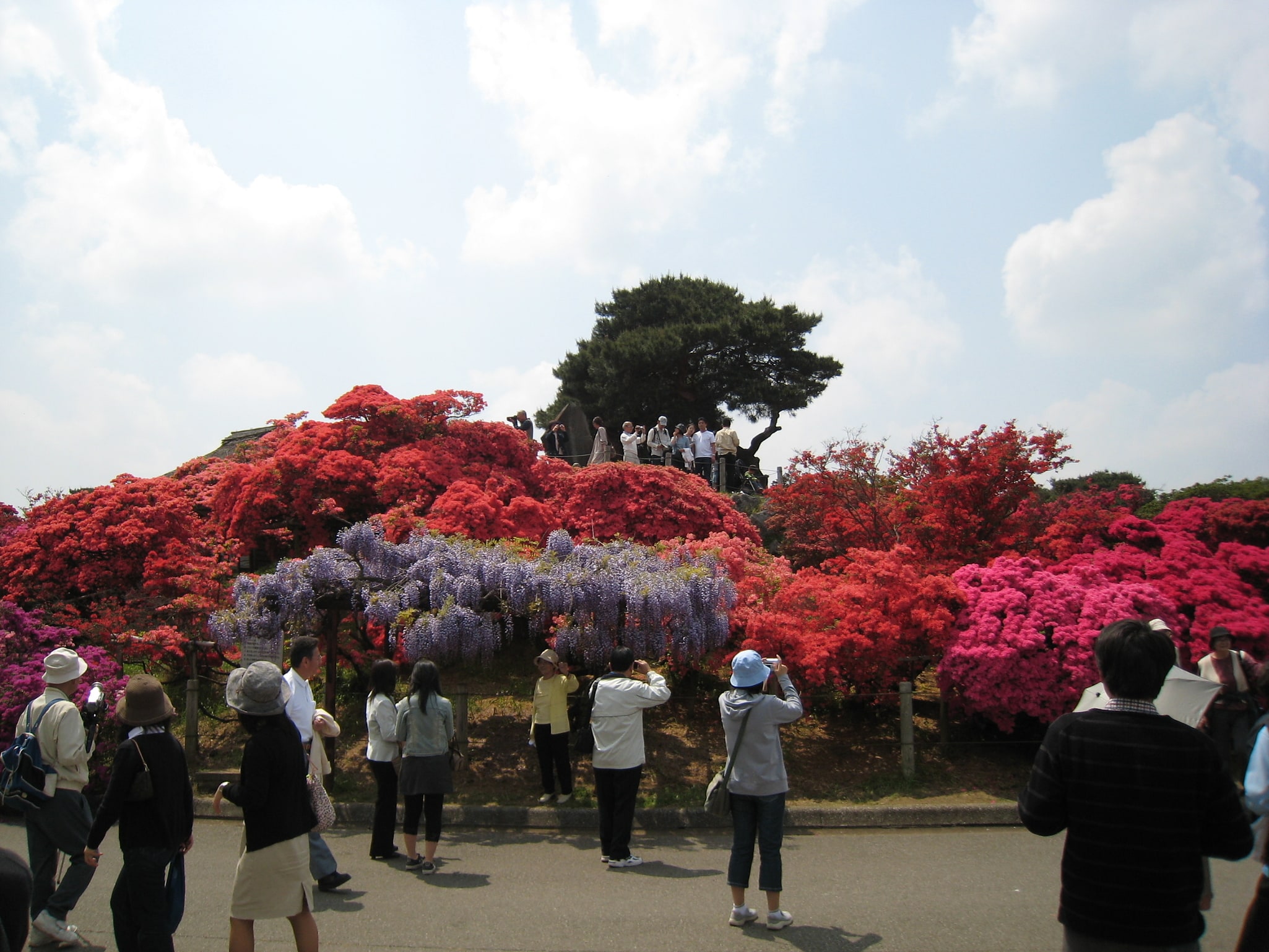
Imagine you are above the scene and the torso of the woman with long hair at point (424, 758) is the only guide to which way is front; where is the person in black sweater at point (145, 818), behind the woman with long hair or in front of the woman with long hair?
behind

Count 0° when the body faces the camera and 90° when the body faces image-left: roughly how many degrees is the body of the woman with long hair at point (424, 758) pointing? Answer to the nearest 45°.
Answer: approximately 180°

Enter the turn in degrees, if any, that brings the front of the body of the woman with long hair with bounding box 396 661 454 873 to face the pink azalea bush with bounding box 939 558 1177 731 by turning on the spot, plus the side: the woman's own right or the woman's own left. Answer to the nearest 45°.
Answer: approximately 90° to the woman's own right

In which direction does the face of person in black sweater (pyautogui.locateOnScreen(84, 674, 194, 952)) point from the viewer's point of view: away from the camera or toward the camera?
away from the camera

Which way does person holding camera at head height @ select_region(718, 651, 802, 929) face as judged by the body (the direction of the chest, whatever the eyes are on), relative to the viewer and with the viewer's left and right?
facing away from the viewer and to the right of the viewer

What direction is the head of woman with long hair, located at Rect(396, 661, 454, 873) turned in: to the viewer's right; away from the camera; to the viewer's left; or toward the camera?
away from the camera

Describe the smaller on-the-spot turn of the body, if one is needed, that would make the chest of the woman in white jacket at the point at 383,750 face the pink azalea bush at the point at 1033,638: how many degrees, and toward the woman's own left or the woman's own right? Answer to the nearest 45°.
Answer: approximately 45° to the woman's own right

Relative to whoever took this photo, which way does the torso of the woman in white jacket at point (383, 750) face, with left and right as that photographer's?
facing away from the viewer and to the right of the viewer

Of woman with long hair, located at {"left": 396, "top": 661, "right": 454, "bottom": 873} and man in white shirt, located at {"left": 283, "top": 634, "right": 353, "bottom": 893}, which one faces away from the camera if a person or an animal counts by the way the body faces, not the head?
the woman with long hair
